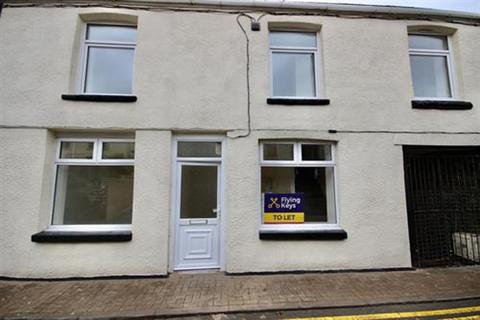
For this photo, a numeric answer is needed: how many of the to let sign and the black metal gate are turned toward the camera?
2

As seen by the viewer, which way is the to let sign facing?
toward the camera

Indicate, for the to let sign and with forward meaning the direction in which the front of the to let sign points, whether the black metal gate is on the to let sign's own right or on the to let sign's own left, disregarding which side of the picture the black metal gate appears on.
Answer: on the to let sign's own left

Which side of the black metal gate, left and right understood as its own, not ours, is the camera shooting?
front

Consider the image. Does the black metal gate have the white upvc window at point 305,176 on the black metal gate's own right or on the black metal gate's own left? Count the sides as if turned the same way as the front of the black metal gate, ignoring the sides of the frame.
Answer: on the black metal gate's own right

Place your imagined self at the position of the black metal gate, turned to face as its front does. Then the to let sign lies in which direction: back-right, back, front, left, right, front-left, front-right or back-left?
front-right

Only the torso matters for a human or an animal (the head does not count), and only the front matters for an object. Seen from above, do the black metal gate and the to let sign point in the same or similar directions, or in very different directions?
same or similar directions
